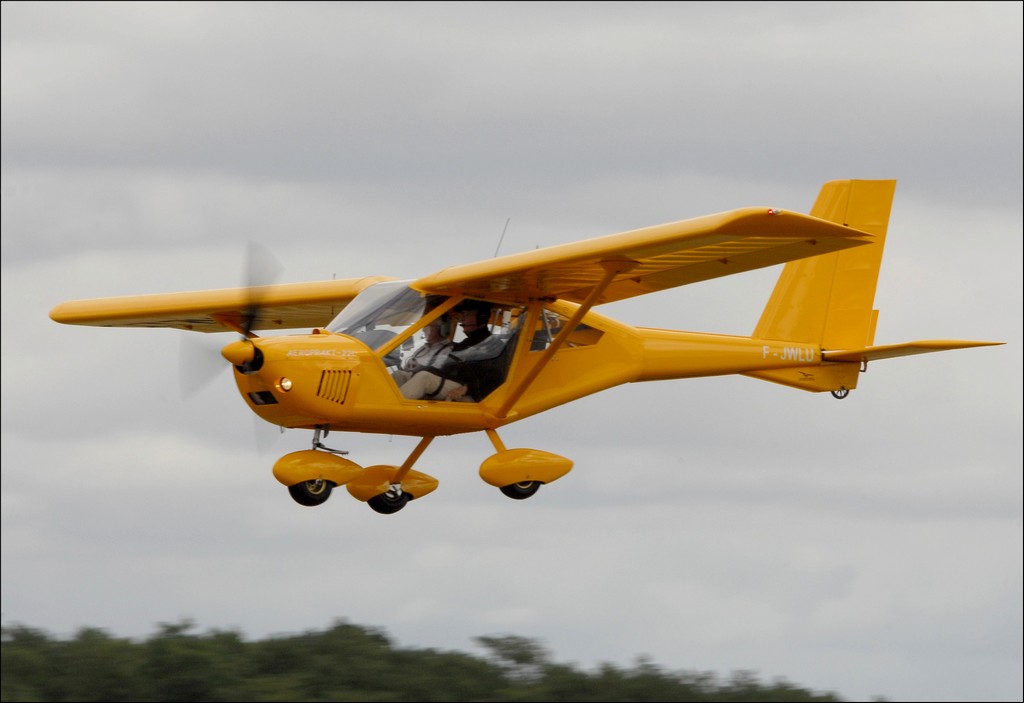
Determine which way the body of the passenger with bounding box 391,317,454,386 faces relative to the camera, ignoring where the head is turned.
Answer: to the viewer's left

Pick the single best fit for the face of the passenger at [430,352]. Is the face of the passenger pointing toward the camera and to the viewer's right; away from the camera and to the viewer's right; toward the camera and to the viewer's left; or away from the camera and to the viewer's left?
toward the camera and to the viewer's left
